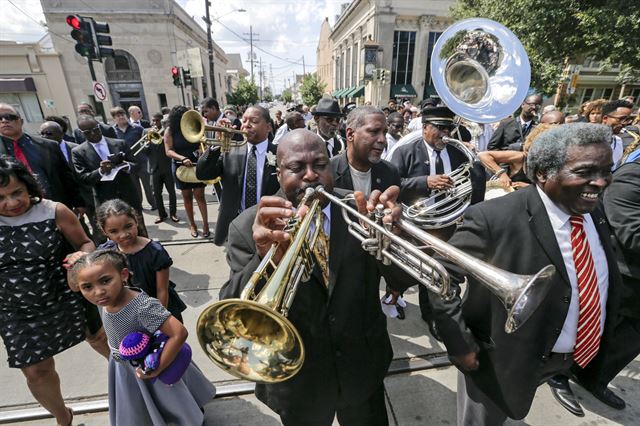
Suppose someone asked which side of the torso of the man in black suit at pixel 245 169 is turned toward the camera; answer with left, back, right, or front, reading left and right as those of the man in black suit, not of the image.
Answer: front

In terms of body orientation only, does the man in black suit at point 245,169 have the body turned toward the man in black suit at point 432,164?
no

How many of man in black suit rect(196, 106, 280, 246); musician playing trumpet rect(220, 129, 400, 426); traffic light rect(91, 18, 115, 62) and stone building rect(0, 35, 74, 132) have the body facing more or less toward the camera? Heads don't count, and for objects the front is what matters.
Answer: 3

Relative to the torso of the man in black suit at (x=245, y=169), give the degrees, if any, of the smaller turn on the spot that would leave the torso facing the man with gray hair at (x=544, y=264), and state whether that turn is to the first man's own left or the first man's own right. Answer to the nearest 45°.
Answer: approximately 45° to the first man's own left

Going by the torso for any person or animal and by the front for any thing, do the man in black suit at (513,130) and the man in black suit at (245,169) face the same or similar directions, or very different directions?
same or similar directions

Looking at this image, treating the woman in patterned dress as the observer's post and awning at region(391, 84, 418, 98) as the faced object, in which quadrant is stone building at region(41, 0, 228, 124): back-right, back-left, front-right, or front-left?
front-left

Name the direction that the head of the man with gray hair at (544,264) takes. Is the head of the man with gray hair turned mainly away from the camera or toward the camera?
toward the camera

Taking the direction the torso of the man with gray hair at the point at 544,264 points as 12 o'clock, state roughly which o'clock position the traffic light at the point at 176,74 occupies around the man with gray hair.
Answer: The traffic light is roughly at 5 o'clock from the man with gray hair.

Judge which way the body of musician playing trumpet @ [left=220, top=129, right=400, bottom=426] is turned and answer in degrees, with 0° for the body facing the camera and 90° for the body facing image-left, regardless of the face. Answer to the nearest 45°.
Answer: approximately 0°

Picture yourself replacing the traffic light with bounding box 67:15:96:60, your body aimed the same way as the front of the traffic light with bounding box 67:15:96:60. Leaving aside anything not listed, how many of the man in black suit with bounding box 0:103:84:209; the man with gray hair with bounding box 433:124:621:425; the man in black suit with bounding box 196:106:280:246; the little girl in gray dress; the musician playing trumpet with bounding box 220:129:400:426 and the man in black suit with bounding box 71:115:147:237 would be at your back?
0

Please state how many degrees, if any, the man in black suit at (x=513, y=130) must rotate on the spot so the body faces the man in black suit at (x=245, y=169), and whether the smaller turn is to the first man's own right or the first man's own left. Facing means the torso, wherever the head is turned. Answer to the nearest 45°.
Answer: approximately 90° to the first man's own right
